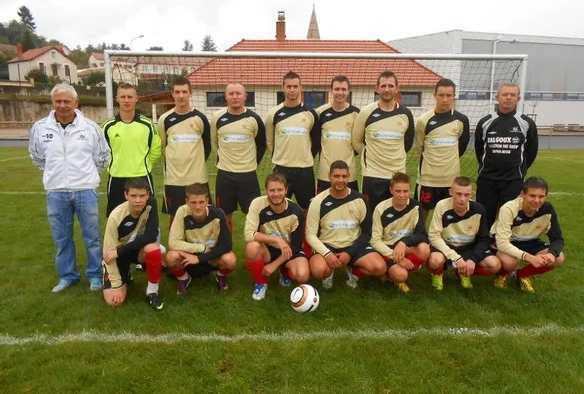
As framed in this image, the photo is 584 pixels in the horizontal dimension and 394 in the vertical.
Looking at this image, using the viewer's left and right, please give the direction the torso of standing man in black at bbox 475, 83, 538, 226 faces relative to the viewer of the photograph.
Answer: facing the viewer

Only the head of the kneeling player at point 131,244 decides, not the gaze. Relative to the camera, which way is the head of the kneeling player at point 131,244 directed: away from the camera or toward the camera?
toward the camera

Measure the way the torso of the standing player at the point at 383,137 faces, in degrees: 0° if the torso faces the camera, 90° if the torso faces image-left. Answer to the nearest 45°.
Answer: approximately 0°

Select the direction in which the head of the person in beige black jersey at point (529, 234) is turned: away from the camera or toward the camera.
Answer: toward the camera

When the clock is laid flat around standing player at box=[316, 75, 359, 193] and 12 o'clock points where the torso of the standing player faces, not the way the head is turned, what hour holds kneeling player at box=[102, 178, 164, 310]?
The kneeling player is roughly at 2 o'clock from the standing player.

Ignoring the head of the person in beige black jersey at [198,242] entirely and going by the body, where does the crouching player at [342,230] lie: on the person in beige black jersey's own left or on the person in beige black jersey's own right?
on the person in beige black jersey's own left

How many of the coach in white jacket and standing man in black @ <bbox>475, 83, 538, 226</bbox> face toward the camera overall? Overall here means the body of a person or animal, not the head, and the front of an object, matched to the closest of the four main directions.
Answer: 2

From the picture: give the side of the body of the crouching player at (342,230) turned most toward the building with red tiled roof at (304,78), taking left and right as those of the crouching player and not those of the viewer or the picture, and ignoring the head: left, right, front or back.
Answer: back

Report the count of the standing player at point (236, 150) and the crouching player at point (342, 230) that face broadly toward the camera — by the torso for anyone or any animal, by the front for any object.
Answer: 2

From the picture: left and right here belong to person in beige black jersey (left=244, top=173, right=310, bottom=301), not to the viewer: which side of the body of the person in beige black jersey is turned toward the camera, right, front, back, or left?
front

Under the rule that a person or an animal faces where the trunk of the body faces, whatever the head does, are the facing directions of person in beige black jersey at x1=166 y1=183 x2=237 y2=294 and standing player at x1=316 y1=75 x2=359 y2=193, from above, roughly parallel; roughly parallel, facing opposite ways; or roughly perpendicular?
roughly parallel

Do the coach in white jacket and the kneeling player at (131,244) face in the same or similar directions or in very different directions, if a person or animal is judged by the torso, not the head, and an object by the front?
same or similar directions

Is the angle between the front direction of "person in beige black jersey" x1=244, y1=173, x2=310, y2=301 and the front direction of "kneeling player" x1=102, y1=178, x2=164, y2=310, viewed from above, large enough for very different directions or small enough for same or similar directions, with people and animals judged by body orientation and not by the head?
same or similar directions
